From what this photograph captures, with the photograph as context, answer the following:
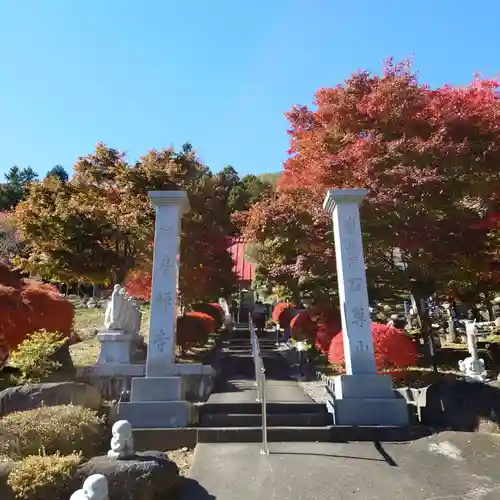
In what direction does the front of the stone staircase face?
toward the camera

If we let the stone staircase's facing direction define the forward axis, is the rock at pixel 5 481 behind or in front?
in front

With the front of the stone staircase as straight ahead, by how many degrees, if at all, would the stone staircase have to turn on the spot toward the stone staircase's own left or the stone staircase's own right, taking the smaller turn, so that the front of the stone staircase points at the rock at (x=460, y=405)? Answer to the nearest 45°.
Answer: approximately 90° to the stone staircase's own left

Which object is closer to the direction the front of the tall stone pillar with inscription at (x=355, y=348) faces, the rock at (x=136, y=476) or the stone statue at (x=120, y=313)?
the rock

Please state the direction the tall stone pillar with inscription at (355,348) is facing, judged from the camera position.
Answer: facing the viewer

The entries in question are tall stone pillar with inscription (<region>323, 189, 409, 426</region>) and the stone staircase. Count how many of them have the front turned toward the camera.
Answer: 2

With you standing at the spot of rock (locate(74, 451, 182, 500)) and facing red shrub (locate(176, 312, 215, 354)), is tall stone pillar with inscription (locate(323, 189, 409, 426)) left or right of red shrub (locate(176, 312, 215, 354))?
right

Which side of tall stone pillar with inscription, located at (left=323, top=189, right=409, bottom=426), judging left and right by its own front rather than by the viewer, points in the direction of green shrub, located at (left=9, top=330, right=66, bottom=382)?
right

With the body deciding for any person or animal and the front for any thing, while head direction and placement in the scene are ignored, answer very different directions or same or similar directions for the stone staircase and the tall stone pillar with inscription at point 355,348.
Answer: same or similar directions

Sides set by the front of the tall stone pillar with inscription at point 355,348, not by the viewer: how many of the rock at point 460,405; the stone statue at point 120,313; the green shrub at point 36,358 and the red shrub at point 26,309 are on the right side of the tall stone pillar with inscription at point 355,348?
3

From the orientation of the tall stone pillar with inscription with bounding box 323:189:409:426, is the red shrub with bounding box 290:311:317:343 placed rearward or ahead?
rearward

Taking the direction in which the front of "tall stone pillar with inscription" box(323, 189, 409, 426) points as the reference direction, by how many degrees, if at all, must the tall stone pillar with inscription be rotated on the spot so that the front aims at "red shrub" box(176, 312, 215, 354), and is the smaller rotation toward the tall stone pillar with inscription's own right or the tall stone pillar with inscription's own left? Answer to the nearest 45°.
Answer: approximately 135° to the tall stone pillar with inscription's own right

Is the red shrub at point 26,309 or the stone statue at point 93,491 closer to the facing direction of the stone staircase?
the stone statue

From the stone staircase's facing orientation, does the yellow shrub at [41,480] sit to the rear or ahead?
ahead

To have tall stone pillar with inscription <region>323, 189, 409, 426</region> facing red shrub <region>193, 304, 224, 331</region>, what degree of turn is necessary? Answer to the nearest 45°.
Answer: approximately 135° to its right

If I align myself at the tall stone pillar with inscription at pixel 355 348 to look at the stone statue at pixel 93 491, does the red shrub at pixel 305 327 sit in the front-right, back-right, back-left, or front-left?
back-right
